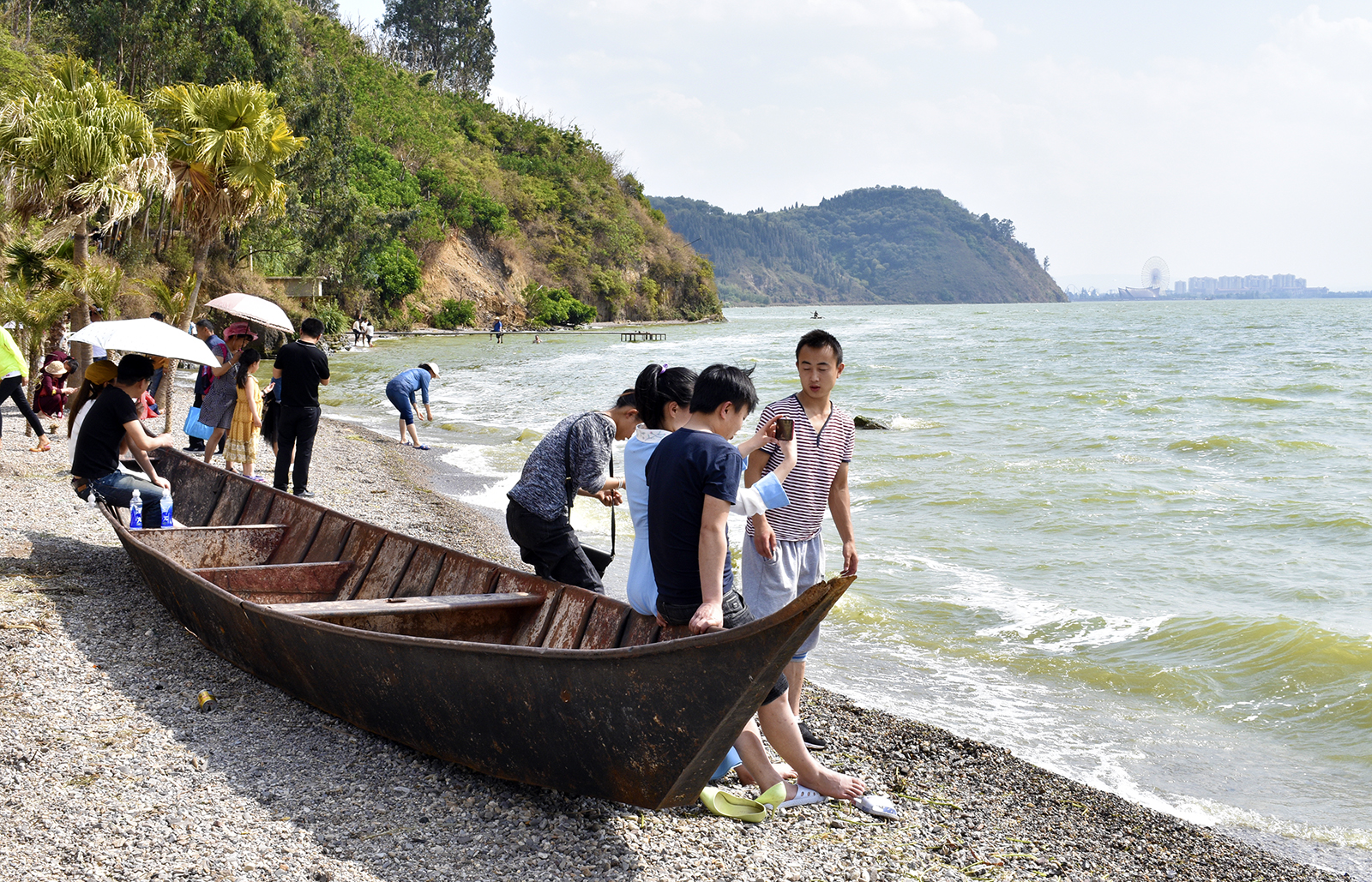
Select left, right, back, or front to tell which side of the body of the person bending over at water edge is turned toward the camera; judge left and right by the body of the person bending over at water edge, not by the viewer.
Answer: right

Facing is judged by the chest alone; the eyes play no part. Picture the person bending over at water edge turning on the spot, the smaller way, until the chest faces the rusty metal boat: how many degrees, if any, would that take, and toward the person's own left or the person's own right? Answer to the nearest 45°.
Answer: approximately 90° to the person's own right

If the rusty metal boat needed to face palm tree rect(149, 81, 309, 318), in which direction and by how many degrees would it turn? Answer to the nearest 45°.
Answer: approximately 135° to its left
